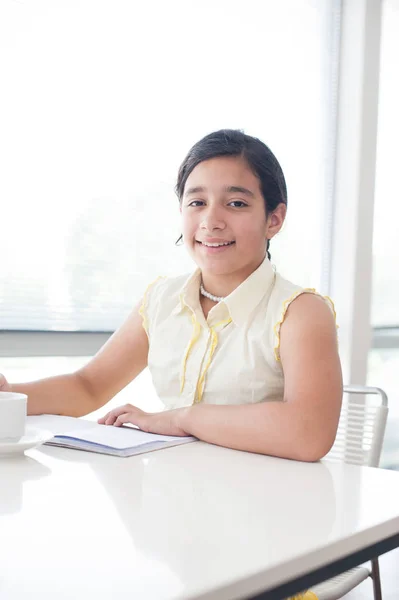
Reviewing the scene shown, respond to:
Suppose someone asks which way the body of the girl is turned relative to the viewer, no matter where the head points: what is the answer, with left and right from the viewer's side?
facing the viewer and to the left of the viewer

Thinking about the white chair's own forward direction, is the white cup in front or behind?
in front

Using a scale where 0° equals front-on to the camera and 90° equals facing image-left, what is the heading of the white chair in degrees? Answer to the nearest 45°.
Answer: approximately 45°

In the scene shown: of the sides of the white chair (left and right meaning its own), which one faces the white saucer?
front

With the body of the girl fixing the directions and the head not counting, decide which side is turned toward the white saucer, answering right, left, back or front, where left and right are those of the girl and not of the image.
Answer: front
